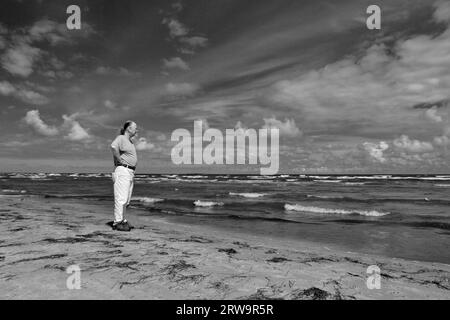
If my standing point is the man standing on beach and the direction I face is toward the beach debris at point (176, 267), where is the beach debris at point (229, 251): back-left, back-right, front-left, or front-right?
front-left

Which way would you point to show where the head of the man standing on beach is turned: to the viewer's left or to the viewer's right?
to the viewer's right

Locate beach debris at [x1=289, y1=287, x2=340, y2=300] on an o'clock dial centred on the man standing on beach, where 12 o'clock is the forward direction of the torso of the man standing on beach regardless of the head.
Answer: The beach debris is roughly at 2 o'clock from the man standing on beach.

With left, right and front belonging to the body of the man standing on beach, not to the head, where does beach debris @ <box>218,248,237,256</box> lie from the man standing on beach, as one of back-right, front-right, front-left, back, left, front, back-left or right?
front-right

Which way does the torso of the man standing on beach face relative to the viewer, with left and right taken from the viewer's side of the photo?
facing to the right of the viewer

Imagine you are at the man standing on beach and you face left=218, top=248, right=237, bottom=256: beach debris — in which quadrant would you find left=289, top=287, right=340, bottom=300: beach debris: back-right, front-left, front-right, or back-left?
front-right

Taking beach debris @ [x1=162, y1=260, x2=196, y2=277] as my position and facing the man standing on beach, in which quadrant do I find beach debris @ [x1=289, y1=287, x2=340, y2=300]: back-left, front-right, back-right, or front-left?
back-right

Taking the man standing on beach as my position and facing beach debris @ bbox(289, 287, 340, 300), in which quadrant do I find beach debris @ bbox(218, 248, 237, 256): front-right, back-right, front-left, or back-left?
front-left

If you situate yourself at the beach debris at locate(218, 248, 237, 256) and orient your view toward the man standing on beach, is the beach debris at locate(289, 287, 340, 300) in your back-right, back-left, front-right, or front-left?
back-left

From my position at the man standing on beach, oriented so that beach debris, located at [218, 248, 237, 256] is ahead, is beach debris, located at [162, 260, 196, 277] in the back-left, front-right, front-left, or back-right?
front-right

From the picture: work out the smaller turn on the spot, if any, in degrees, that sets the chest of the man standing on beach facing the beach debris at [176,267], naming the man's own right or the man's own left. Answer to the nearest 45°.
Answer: approximately 90° to the man's own right
